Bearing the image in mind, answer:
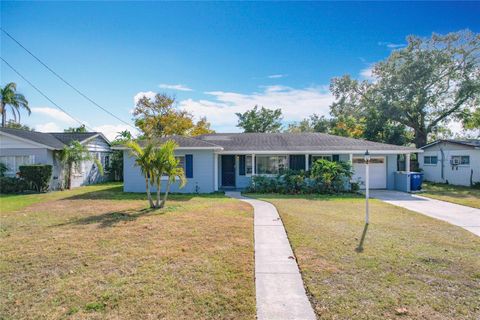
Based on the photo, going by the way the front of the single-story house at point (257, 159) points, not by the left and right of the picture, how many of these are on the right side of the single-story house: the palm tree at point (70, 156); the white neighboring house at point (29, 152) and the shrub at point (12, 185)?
3

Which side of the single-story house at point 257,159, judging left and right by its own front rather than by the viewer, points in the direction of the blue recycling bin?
left

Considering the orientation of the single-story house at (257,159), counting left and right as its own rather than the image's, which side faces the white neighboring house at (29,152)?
right

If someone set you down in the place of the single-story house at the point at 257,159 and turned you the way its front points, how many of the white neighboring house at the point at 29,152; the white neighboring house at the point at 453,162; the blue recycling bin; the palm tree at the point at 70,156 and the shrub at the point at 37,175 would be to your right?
3

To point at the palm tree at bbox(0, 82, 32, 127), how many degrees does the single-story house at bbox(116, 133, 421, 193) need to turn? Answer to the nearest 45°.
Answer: approximately 135° to its right

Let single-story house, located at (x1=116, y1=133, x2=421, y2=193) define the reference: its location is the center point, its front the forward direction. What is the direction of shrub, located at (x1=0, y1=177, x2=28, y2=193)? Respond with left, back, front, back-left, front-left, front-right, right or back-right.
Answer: right

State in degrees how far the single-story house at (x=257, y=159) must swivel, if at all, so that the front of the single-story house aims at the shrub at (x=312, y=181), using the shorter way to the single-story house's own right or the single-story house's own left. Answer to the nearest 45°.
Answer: approximately 45° to the single-story house's own left

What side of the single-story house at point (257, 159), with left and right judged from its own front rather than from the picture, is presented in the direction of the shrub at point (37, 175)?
right

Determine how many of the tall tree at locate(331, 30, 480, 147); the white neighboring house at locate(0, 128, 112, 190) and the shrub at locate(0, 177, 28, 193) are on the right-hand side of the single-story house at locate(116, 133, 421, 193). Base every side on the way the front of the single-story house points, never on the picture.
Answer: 2

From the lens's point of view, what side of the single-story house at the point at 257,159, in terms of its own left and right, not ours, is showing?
front

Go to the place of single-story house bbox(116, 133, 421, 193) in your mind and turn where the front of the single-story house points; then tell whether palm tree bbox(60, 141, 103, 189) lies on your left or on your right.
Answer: on your right
